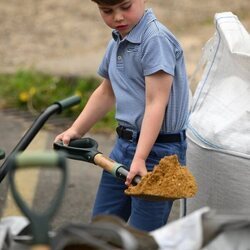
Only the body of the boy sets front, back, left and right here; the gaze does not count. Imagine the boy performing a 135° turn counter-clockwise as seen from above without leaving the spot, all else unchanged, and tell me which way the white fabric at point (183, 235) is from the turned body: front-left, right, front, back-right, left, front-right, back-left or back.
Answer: right
